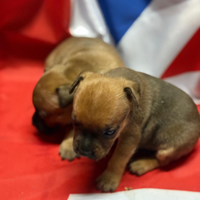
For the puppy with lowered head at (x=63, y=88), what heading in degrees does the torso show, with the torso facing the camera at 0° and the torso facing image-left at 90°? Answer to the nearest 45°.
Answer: approximately 45°

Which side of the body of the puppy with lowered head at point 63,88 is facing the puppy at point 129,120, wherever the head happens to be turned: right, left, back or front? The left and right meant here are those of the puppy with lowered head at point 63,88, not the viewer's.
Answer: left
